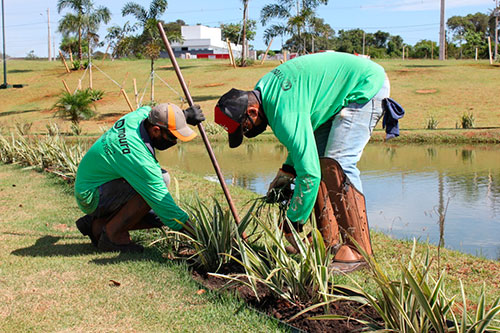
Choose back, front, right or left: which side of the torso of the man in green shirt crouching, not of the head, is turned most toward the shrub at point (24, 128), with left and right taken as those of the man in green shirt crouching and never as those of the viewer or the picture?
left

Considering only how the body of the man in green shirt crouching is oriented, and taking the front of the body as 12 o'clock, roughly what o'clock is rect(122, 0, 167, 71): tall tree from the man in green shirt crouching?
The tall tree is roughly at 9 o'clock from the man in green shirt crouching.

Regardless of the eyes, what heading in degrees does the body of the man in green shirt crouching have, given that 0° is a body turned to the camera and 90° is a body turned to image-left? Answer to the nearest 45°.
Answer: approximately 270°

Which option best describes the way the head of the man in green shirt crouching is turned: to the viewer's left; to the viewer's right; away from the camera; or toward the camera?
to the viewer's right

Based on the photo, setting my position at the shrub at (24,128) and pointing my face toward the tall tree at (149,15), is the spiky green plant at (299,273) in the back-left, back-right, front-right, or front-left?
back-right

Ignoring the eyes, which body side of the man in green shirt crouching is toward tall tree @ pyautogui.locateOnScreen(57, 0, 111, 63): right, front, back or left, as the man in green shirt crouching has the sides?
left
